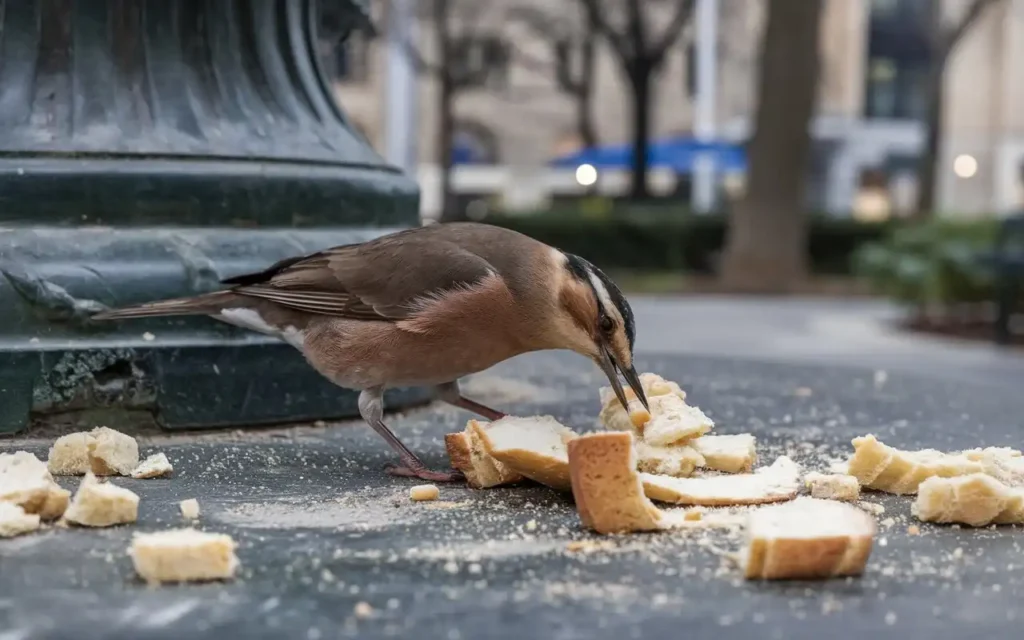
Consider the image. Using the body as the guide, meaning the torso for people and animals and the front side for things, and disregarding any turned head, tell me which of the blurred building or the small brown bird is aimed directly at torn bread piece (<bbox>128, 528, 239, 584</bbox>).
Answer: the blurred building

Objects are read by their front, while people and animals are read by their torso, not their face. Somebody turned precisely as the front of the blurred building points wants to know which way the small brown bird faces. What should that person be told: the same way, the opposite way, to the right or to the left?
to the left

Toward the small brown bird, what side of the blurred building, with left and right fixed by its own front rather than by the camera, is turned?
front

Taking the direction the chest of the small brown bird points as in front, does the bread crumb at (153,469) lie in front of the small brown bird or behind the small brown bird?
behind

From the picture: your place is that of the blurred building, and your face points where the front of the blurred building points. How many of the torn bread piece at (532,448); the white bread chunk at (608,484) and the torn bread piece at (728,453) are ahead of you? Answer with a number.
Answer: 3

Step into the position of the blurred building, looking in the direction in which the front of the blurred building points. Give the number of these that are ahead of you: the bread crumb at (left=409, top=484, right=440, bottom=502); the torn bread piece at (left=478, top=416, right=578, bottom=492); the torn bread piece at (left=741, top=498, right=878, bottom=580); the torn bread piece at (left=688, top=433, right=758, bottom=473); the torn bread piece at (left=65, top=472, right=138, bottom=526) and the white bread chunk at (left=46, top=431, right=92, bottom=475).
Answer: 6

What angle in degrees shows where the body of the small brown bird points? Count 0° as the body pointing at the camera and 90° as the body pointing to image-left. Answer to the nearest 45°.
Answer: approximately 270°

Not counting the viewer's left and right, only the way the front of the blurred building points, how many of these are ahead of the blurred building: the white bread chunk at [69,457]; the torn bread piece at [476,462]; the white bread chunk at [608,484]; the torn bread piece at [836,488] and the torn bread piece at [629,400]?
5

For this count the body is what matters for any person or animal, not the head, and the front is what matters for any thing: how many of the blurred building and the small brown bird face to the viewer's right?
1

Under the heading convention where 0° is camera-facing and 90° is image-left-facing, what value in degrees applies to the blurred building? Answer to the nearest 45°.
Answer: approximately 0°

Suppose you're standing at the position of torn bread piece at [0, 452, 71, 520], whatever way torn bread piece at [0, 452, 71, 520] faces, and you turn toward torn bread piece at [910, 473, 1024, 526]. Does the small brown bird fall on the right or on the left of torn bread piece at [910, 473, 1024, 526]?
left
